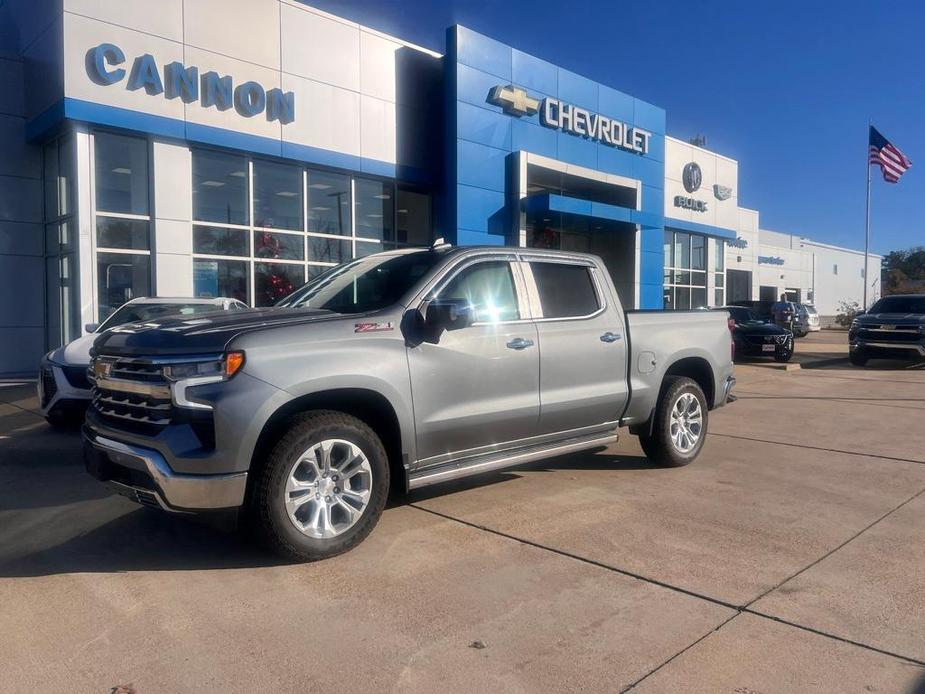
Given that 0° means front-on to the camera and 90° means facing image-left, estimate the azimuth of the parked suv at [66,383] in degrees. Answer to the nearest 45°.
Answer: approximately 45°

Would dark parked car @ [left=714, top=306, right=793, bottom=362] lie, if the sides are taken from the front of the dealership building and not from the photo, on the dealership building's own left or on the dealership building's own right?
on the dealership building's own left

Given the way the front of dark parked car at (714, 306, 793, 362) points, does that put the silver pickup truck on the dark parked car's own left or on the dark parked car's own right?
on the dark parked car's own right

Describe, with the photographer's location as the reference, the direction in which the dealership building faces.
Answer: facing the viewer and to the right of the viewer

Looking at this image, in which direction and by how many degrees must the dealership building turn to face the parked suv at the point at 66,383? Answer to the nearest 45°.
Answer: approximately 45° to its right

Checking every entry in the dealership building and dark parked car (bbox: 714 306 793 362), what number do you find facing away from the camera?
0

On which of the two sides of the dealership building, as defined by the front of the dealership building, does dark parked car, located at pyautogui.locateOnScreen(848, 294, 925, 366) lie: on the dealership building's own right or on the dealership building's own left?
on the dealership building's own left

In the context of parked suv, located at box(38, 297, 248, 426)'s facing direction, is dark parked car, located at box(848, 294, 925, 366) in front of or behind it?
behind
